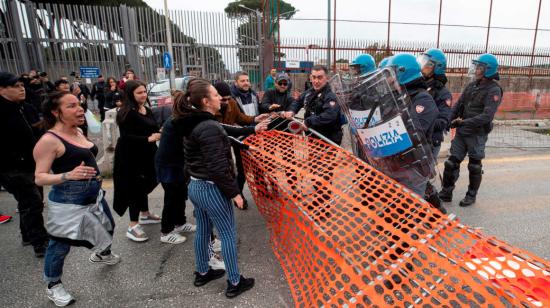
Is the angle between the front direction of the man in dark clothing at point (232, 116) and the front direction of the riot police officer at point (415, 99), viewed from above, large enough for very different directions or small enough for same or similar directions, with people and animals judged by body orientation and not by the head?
very different directions

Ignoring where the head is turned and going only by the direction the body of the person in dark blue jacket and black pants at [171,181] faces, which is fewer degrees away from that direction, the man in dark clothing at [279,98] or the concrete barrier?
the man in dark clothing

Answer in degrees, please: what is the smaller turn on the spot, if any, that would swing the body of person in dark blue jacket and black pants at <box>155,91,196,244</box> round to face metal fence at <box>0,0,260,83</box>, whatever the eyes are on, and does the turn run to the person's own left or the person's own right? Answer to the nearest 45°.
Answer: approximately 90° to the person's own left

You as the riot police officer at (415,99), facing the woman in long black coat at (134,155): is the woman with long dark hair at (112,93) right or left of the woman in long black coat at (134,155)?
right

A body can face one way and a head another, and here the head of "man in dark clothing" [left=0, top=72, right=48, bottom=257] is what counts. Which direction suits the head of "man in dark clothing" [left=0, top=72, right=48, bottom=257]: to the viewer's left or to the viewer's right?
to the viewer's right

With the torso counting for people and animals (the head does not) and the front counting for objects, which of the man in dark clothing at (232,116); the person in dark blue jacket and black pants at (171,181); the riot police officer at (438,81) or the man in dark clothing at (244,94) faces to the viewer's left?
the riot police officer

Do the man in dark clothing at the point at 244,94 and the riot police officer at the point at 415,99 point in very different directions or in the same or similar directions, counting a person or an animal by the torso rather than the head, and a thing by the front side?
very different directions

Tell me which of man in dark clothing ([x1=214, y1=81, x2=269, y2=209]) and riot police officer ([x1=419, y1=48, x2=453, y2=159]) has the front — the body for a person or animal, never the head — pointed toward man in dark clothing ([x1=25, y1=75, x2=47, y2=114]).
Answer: the riot police officer

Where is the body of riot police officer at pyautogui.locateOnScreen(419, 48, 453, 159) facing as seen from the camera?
to the viewer's left

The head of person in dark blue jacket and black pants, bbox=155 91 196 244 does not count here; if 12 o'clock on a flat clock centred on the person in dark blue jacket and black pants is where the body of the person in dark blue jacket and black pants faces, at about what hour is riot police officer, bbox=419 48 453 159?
The riot police officer is roughly at 12 o'clock from the person in dark blue jacket and black pants.
